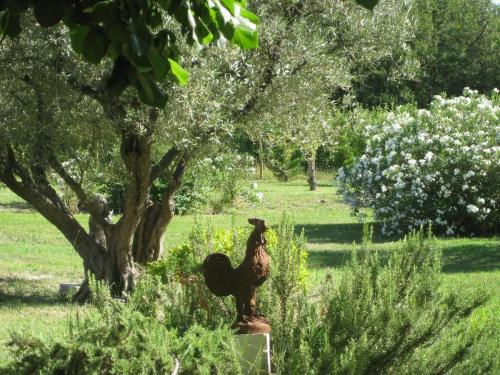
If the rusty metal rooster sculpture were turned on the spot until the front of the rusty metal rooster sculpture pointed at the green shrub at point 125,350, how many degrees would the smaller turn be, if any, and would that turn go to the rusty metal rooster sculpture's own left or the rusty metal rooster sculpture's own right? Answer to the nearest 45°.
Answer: approximately 135° to the rusty metal rooster sculpture's own right

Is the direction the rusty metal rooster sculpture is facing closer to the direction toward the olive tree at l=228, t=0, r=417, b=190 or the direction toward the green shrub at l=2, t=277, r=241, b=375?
the olive tree

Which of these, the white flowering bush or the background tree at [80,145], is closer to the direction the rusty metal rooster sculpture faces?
the white flowering bush

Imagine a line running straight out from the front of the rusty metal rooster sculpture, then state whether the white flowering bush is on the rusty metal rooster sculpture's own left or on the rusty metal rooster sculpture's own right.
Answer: on the rusty metal rooster sculpture's own left

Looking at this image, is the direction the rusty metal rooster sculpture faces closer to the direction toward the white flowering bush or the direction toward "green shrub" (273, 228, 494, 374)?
the green shrub

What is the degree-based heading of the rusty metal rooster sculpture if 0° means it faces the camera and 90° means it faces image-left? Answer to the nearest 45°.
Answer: approximately 270°

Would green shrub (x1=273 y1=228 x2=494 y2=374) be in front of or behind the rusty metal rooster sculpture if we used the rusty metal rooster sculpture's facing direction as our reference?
in front

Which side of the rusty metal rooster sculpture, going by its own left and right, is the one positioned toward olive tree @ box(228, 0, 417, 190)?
left
